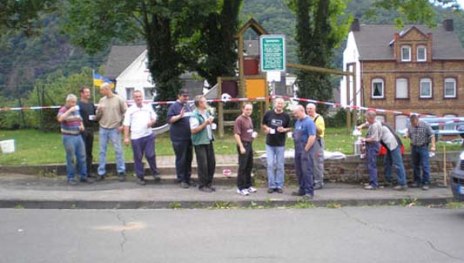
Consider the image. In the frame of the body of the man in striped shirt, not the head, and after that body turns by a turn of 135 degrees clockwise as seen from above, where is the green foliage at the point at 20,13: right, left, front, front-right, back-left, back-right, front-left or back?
right

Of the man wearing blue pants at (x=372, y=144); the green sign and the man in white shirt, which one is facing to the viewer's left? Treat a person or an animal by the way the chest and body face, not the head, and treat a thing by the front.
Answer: the man wearing blue pants

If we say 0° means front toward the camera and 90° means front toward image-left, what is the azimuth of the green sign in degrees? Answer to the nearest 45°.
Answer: approximately 0°

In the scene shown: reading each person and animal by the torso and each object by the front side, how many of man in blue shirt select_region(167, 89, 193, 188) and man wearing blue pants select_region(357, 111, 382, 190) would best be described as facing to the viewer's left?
1

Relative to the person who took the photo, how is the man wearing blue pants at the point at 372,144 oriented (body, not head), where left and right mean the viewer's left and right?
facing to the left of the viewer

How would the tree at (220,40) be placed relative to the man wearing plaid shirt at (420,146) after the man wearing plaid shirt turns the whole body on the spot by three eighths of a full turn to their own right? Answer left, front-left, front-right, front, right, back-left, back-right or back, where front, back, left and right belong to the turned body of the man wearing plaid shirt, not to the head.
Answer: front-left

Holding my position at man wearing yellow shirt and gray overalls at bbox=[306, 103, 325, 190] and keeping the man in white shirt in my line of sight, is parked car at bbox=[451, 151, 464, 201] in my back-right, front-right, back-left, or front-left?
back-left

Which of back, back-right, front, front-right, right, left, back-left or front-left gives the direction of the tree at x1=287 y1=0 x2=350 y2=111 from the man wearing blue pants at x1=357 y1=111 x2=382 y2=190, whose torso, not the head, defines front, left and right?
right
